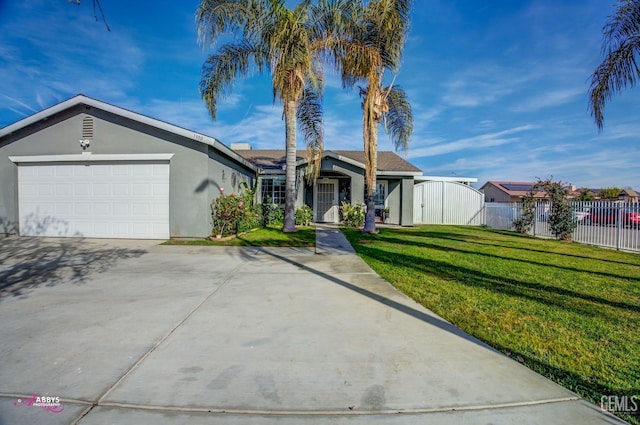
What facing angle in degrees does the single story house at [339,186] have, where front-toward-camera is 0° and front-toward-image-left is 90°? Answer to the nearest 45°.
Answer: approximately 0°

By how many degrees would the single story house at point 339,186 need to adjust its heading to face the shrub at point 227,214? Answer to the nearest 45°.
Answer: approximately 45° to its right

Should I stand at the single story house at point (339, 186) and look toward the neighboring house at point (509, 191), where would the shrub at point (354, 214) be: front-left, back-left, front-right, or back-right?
back-right

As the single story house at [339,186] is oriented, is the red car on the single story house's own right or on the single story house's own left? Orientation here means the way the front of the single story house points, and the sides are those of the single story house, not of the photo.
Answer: on the single story house's own left

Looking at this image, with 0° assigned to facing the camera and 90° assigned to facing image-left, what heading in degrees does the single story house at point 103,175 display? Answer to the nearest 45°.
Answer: approximately 0°

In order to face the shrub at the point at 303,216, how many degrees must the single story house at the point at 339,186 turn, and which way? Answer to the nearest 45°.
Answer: approximately 45° to its right

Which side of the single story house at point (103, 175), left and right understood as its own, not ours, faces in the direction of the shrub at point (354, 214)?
left
